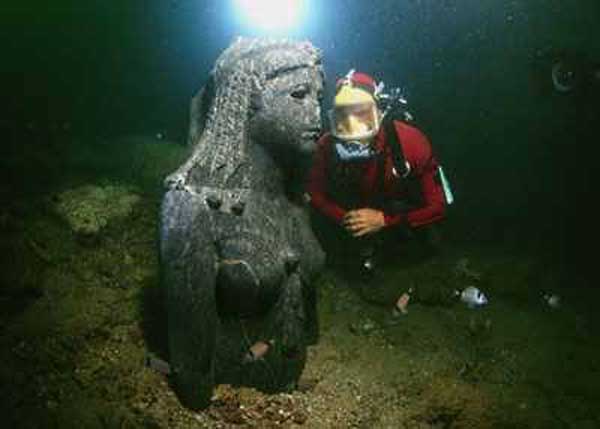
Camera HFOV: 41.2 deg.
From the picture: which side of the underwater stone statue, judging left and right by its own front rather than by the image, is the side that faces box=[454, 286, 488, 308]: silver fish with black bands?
left

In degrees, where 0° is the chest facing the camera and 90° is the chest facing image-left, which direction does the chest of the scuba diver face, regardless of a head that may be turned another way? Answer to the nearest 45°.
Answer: approximately 45°

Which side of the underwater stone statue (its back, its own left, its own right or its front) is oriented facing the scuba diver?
left

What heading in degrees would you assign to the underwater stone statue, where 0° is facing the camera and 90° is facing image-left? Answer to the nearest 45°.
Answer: approximately 315°
